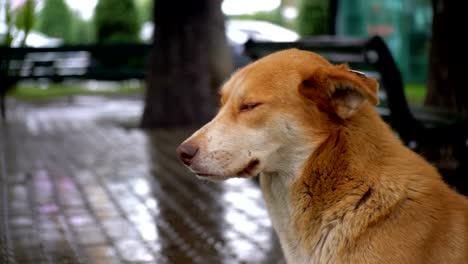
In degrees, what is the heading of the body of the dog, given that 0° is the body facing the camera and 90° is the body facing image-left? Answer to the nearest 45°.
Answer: approximately 90°

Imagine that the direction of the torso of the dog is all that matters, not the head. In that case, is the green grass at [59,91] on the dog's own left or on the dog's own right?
on the dog's own right

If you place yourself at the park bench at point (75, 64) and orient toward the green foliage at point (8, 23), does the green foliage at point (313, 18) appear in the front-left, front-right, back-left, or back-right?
back-right

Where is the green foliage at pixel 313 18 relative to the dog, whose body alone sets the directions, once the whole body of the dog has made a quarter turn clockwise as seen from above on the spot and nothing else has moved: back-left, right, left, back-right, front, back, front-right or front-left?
front

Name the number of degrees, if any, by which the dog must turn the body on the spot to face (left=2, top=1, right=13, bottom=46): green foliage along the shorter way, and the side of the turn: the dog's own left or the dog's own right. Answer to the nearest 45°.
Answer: approximately 45° to the dog's own right

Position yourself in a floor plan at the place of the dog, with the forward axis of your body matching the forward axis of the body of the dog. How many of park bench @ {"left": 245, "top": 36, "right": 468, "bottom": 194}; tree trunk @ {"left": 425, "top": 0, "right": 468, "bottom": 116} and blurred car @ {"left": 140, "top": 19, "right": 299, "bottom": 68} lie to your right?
3

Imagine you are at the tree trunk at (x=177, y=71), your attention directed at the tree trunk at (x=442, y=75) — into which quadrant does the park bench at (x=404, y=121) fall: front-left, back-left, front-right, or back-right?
front-right

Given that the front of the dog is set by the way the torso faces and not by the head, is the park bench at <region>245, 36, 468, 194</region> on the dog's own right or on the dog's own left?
on the dog's own right

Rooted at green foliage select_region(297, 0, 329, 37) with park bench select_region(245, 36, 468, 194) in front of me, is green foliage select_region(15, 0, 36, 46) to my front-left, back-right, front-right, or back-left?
front-right
